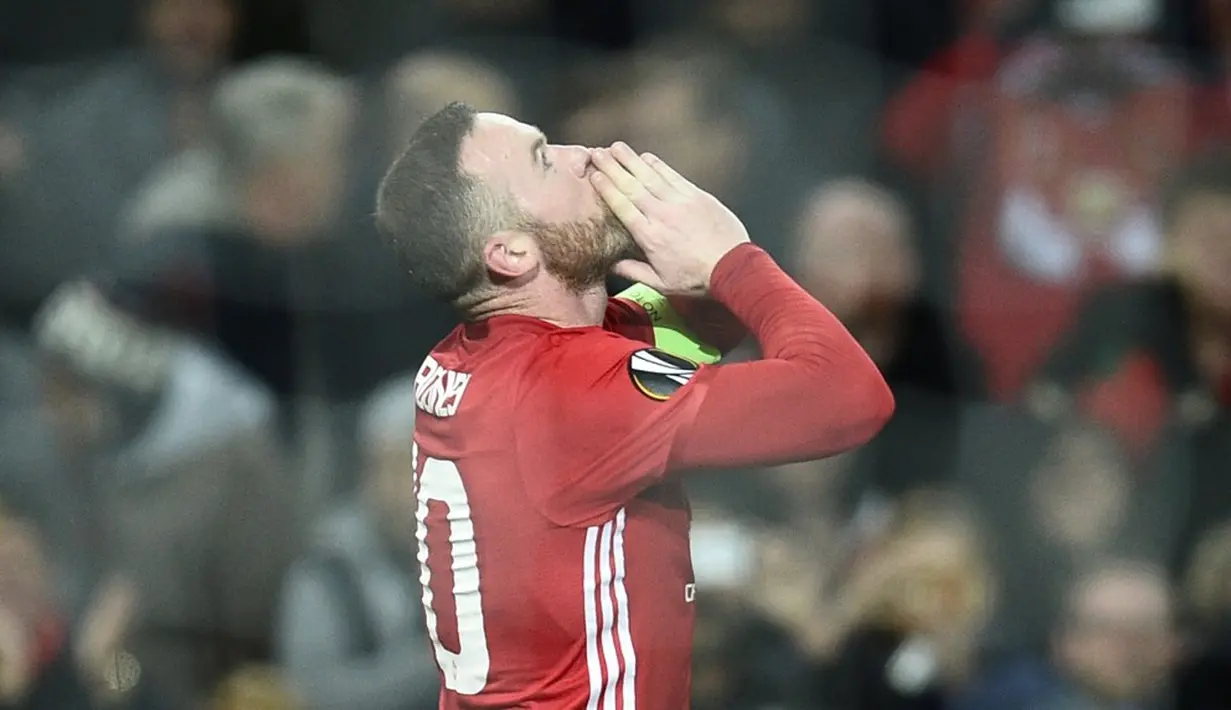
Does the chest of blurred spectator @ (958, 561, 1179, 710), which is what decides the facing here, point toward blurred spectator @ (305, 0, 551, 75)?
no

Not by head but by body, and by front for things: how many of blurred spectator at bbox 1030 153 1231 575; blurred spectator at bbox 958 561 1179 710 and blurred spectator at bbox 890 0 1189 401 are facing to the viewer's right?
0

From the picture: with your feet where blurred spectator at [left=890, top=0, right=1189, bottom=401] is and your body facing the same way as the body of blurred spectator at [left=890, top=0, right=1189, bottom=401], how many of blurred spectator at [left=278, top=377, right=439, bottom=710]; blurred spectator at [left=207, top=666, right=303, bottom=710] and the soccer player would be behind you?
0

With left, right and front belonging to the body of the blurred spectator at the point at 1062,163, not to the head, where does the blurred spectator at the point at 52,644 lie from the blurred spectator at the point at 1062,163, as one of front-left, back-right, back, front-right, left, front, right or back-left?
front-right

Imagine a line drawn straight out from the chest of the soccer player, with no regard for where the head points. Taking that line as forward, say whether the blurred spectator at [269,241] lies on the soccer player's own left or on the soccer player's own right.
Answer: on the soccer player's own left

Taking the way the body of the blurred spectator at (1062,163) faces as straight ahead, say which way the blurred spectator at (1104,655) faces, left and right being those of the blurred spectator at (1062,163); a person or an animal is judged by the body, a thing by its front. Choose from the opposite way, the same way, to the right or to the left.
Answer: the same way

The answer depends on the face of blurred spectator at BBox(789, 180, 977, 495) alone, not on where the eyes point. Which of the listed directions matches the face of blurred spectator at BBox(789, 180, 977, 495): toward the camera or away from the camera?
toward the camera

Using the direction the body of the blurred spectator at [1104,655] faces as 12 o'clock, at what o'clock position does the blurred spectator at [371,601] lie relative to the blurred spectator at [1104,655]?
the blurred spectator at [371,601] is roughly at 2 o'clock from the blurred spectator at [1104,655].

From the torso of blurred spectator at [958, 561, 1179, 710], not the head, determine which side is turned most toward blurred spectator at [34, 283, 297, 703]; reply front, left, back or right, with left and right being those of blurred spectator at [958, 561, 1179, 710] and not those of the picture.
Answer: right

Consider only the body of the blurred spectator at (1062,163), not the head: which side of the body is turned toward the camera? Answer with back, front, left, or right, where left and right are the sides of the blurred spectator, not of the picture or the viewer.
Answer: front

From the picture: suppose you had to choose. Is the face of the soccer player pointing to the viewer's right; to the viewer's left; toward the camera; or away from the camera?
to the viewer's right

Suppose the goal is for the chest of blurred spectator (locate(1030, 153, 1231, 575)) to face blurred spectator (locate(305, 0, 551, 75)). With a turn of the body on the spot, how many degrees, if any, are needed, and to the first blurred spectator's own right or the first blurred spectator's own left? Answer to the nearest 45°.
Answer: approximately 90° to the first blurred spectator's own right

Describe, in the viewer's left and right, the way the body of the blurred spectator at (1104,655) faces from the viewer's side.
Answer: facing the viewer

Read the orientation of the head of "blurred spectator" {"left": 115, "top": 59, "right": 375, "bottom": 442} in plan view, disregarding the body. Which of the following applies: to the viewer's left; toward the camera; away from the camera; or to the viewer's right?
toward the camera
